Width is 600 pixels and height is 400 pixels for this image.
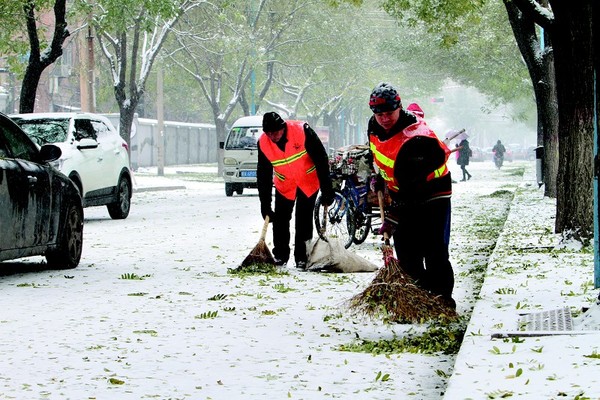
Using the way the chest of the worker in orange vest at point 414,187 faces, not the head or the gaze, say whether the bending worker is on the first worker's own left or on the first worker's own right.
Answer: on the first worker's own right

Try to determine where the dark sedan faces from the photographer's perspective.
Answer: facing away from the viewer and to the right of the viewer

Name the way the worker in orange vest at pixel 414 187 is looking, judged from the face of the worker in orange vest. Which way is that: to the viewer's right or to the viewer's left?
to the viewer's left

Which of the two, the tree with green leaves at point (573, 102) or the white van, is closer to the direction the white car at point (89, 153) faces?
the tree with green leaves

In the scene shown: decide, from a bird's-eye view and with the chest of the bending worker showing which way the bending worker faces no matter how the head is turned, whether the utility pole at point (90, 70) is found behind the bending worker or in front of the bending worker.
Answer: behind

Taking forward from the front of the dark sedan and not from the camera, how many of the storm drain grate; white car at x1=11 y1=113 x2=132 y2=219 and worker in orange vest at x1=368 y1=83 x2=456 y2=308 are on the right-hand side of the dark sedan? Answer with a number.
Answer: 2

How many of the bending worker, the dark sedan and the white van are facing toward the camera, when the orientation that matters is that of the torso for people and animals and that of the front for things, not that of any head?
2

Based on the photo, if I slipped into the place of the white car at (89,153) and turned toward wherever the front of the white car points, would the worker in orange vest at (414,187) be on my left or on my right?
on my left

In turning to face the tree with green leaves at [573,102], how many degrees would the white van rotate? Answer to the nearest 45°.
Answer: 0° — it already faces it

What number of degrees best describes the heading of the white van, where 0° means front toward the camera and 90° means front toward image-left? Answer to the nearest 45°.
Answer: approximately 0°
